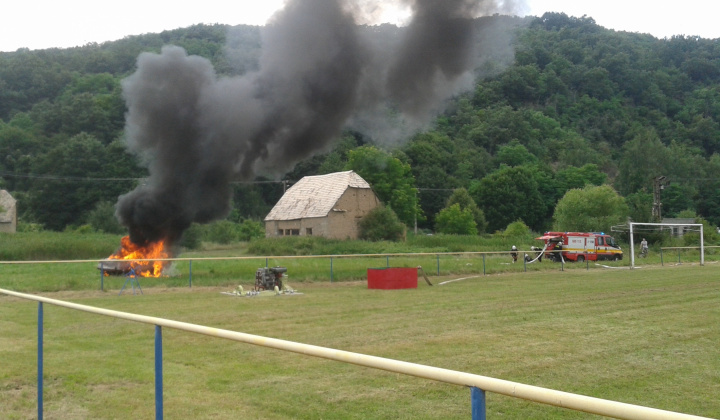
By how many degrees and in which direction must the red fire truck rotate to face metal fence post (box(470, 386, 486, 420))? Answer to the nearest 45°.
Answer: approximately 90° to its right

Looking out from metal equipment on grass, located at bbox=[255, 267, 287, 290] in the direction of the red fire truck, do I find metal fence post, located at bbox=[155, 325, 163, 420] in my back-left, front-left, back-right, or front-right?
back-right

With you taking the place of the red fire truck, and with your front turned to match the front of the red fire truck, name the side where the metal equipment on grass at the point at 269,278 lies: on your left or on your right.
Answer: on your right

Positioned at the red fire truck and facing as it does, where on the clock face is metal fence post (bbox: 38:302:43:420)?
The metal fence post is roughly at 3 o'clock from the red fire truck.

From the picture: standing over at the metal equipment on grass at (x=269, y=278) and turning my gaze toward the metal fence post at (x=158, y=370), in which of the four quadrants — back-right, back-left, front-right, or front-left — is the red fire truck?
back-left

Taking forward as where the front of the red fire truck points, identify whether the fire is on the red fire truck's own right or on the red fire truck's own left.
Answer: on the red fire truck's own right

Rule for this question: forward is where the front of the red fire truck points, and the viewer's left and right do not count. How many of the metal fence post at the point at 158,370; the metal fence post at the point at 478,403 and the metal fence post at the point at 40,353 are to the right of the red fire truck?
3

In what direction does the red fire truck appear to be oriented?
to the viewer's right

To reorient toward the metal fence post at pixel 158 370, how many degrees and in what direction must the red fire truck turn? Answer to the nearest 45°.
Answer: approximately 90° to its right
